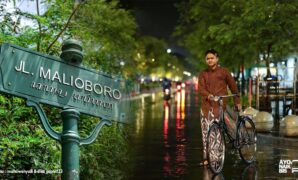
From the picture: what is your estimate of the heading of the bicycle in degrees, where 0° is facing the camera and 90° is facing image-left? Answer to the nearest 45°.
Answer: approximately 45°
